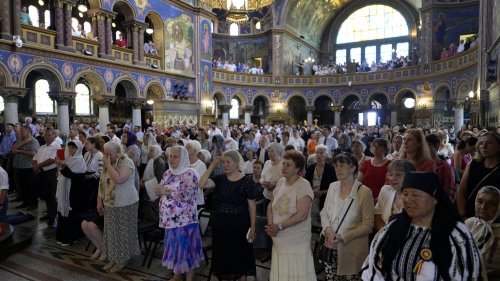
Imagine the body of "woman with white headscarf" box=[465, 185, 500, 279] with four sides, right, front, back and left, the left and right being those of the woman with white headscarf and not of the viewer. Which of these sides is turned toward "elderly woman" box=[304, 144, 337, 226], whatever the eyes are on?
right

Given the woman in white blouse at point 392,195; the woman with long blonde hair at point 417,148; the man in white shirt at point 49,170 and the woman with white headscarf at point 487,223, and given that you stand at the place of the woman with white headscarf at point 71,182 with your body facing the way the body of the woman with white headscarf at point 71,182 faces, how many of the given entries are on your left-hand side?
3

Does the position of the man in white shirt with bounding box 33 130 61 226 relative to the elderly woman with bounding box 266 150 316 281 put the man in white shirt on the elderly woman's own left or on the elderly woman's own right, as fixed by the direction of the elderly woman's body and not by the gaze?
on the elderly woman's own right

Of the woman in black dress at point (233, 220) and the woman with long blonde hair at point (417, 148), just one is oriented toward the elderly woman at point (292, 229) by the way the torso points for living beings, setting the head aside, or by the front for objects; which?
the woman with long blonde hair at point (417, 148)

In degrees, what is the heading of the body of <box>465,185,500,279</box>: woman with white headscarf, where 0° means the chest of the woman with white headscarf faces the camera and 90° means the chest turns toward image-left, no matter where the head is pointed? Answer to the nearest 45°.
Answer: approximately 45°

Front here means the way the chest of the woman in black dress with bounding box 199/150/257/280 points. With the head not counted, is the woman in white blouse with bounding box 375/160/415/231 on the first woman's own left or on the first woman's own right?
on the first woman's own left

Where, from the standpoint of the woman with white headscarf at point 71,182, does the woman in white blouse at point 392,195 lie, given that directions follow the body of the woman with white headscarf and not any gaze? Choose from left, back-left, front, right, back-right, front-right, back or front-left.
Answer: left

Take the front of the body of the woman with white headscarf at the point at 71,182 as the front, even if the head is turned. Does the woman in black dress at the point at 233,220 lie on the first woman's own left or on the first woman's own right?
on the first woman's own left

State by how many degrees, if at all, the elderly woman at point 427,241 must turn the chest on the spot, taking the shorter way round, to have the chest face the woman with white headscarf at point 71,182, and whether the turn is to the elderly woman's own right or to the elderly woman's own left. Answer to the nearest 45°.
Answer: approximately 45° to the elderly woman's own right

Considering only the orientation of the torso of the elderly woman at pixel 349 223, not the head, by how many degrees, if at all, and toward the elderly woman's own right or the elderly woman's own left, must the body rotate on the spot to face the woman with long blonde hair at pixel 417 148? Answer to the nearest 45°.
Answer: approximately 180°
